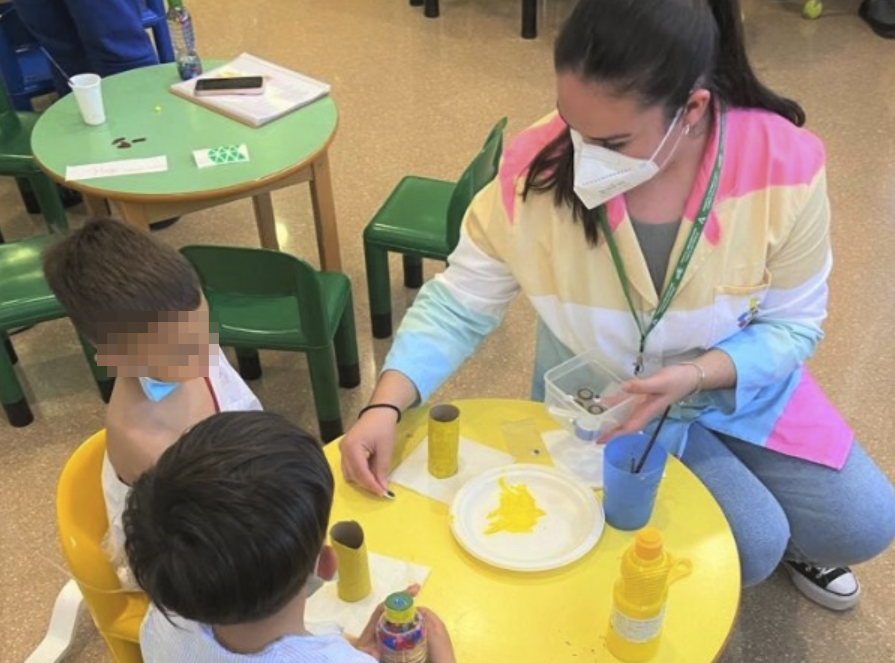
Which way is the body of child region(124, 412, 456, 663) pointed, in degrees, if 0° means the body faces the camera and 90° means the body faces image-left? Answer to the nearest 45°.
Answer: approximately 225°

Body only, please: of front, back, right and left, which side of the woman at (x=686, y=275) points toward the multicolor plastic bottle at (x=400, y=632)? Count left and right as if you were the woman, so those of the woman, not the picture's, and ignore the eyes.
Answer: front

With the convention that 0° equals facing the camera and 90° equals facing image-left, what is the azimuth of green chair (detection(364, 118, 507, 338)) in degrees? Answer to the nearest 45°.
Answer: approximately 90°

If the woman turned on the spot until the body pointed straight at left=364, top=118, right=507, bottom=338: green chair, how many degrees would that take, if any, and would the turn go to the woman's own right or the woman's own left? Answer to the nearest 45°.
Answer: approximately 90° to the woman's own right

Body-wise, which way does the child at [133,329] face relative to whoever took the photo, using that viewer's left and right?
facing the viewer and to the right of the viewer

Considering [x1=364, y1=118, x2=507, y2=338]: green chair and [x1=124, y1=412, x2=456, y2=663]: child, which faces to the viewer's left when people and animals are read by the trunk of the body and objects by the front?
the green chair

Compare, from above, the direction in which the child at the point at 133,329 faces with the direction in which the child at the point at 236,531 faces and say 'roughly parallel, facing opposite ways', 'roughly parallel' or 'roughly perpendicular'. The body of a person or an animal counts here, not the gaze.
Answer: roughly perpendicular

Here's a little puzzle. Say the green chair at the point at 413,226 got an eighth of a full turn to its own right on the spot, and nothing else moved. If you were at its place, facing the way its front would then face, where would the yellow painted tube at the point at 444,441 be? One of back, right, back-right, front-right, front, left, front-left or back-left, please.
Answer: back-left

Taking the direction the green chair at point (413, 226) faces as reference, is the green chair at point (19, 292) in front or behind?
in front

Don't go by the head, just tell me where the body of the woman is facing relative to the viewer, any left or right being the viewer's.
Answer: facing the viewer and to the left of the viewer

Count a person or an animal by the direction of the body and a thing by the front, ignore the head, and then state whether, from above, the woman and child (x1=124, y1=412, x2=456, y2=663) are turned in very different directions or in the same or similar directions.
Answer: very different directions

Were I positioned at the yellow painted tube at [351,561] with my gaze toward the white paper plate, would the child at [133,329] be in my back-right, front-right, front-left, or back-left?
back-left

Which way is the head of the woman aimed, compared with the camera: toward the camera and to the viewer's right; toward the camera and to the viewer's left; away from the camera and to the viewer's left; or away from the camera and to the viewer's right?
toward the camera and to the viewer's left

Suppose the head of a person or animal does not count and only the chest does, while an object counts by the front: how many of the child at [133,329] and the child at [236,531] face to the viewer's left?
0

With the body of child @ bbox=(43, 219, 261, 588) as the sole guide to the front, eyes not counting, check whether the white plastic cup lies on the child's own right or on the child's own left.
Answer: on the child's own left
